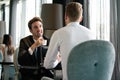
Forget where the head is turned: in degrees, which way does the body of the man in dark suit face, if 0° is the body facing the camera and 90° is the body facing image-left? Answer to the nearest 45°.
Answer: approximately 315°

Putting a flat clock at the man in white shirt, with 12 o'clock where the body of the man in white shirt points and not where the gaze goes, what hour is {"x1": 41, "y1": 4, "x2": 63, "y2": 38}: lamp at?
The lamp is roughly at 12 o'clock from the man in white shirt.

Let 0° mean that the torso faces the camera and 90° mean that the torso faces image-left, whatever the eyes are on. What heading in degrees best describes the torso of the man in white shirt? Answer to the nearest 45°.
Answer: approximately 180°

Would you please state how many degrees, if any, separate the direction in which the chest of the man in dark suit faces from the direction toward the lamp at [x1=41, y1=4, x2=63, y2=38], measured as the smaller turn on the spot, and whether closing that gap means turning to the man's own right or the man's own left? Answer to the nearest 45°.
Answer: approximately 135° to the man's own left

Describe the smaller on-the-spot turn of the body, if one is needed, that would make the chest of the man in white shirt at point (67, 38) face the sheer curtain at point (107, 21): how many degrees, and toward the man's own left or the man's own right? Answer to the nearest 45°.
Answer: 0° — they already face it

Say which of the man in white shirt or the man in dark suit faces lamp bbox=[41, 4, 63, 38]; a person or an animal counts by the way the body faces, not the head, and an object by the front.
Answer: the man in white shirt

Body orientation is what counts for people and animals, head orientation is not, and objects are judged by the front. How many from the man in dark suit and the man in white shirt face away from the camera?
1

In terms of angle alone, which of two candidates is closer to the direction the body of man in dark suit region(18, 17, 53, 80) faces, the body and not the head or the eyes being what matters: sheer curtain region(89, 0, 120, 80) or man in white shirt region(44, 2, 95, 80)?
the man in white shirt

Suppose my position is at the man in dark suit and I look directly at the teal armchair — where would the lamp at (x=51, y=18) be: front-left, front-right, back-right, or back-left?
back-left

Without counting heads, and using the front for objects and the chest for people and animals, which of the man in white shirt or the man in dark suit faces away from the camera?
the man in white shirt
